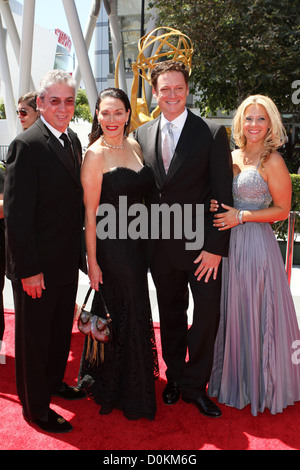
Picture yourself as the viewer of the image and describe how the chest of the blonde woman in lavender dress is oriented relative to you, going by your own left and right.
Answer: facing the viewer and to the left of the viewer

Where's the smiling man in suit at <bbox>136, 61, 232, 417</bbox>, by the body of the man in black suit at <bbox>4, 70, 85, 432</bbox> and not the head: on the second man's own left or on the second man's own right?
on the second man's own left

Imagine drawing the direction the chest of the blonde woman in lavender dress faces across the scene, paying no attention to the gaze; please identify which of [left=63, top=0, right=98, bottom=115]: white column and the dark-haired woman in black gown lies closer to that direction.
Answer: the dark-haired woman in black gown

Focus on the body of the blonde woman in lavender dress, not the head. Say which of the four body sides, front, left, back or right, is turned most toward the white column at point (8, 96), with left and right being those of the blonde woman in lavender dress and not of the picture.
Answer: right

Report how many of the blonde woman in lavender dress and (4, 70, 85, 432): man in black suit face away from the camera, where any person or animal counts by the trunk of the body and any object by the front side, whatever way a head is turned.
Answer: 0

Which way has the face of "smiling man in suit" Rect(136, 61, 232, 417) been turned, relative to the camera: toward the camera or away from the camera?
toward the camera

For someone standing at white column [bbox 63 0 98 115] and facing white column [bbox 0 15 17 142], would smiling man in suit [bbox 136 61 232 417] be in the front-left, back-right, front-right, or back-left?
back-left

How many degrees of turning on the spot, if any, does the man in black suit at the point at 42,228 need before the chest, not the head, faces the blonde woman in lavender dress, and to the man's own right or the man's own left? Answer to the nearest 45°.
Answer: approximately 45° to the man's own left

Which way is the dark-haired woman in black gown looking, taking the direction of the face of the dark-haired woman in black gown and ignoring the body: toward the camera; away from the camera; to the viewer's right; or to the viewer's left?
toward the camera

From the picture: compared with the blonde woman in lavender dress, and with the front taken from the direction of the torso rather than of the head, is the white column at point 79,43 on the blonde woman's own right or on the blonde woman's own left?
on the blonde woman's own right

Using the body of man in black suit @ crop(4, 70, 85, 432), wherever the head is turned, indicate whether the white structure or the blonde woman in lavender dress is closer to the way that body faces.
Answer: the blonde woman in lavender dress

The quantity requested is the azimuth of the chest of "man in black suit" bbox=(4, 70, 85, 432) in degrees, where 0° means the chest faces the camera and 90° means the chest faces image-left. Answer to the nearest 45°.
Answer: approximately 315°

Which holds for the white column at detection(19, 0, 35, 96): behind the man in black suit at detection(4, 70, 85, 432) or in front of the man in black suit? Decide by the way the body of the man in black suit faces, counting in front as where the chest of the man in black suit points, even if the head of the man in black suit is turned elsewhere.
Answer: behind

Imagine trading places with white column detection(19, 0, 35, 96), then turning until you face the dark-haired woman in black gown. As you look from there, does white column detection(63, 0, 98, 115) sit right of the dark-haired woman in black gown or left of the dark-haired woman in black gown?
left

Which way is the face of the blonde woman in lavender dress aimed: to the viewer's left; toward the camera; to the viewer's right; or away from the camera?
toward the camera
